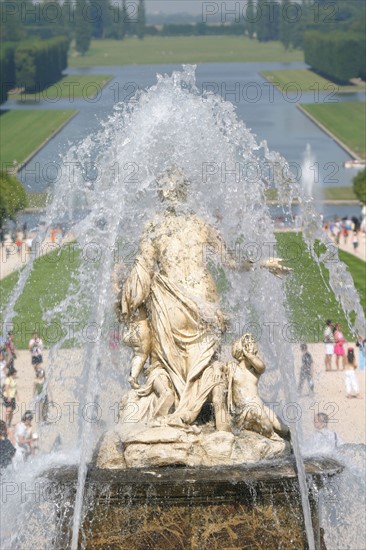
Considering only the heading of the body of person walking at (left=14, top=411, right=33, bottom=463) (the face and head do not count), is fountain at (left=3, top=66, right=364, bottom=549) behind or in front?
in front

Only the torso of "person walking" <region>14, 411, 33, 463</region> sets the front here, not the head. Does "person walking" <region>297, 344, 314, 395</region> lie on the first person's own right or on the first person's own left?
on the first person's own left

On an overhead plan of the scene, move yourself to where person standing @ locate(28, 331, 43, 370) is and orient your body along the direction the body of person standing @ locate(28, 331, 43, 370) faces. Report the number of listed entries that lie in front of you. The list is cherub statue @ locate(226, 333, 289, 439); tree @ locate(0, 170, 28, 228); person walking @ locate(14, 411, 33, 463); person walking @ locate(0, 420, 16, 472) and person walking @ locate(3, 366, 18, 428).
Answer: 4
